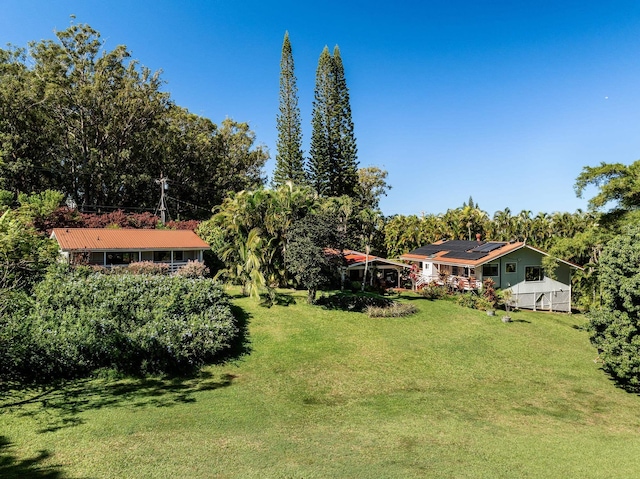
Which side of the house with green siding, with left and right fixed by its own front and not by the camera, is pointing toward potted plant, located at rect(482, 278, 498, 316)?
front

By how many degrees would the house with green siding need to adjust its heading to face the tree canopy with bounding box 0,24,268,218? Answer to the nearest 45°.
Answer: approximately 45° to its right

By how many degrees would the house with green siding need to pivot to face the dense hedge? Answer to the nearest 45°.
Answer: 0° — it already faces it

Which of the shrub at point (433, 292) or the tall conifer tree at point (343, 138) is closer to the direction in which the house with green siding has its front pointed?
the shrub

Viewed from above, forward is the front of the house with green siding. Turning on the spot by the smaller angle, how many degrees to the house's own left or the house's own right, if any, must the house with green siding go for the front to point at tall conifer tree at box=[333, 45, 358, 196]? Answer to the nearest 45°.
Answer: approximately 90° to the house's own right

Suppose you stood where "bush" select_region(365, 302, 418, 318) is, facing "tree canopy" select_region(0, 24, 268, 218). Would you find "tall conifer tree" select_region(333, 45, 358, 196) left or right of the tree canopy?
right

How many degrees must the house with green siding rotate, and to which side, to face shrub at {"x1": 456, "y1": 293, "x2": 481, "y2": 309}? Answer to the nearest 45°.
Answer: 0° — it already faces it

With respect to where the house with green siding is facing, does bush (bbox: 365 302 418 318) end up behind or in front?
in front

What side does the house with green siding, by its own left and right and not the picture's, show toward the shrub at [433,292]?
front

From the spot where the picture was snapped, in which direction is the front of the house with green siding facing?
facing the viewer and to the left of the viewer
